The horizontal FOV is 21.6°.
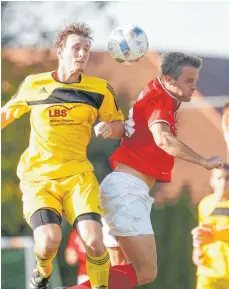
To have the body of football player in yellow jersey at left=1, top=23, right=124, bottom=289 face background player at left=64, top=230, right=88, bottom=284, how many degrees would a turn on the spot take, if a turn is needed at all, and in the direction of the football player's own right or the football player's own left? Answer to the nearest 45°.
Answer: approximately 180°

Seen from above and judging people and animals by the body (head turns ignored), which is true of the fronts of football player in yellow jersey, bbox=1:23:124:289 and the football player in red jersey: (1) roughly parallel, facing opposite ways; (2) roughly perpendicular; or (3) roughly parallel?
roughly perpendicular

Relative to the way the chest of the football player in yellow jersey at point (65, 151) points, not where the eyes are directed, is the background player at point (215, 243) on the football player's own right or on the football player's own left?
on the football player's own left

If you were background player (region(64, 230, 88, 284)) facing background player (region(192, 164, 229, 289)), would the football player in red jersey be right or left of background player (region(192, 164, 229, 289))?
right

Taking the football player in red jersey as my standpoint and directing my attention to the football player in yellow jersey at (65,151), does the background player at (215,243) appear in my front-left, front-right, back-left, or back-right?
back-right

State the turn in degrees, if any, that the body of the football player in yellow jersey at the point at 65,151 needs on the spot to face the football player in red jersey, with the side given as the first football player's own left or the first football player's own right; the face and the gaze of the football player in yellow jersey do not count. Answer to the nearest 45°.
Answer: approximately 90° to the first football player's own left

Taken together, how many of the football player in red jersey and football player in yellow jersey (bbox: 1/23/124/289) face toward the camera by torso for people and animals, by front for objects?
1

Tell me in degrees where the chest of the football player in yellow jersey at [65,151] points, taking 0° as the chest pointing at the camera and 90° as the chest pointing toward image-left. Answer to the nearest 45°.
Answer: approximately 0°
